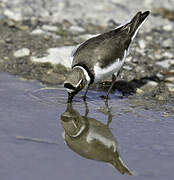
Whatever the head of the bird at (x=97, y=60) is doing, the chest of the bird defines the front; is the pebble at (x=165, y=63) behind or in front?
behind

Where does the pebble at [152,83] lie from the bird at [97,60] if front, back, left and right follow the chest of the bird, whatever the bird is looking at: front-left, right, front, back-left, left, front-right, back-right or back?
back

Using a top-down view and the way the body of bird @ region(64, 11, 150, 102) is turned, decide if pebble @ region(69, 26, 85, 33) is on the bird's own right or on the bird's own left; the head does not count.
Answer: on the bird's own right

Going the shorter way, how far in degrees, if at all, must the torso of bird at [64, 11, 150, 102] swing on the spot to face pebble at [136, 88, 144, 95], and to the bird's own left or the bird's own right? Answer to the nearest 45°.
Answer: approximately 180°

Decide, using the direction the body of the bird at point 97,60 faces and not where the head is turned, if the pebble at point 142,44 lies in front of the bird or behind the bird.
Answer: behind

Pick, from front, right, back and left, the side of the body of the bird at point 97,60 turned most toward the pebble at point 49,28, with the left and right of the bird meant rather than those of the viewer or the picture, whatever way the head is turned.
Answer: right

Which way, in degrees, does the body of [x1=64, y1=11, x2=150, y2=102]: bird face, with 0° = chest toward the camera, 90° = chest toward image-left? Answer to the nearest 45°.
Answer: approximately 45°

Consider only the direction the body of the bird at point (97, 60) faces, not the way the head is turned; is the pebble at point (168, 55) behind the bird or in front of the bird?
behind
